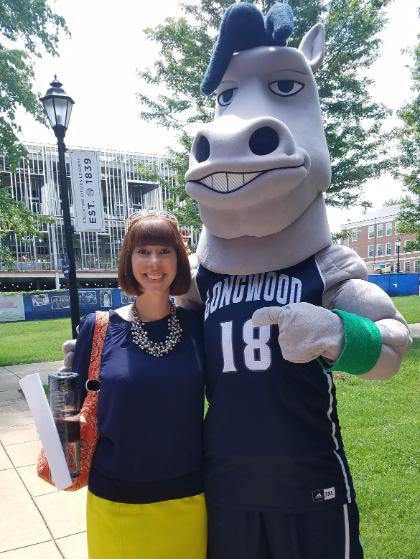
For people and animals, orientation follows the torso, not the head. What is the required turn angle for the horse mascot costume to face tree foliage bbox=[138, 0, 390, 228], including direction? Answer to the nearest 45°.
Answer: approximately 135° to its right

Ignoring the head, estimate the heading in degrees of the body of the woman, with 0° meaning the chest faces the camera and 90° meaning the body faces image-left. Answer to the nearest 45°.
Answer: approximately 0°

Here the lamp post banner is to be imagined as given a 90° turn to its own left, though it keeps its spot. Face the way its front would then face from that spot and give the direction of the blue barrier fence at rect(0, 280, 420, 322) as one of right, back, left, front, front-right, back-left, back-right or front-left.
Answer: left

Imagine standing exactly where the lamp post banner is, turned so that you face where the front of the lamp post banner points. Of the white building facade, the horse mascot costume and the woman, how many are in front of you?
2

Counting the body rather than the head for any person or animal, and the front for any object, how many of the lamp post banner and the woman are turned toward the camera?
2

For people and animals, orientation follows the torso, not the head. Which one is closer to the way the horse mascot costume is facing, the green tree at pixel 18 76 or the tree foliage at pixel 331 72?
the green tree

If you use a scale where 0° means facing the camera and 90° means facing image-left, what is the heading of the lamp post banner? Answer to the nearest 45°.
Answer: approximately 0°

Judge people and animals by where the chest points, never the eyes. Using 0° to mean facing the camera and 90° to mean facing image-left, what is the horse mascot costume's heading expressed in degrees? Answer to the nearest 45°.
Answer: approximately 45°

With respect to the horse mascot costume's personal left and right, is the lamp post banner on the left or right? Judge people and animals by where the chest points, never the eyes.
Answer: on its right
